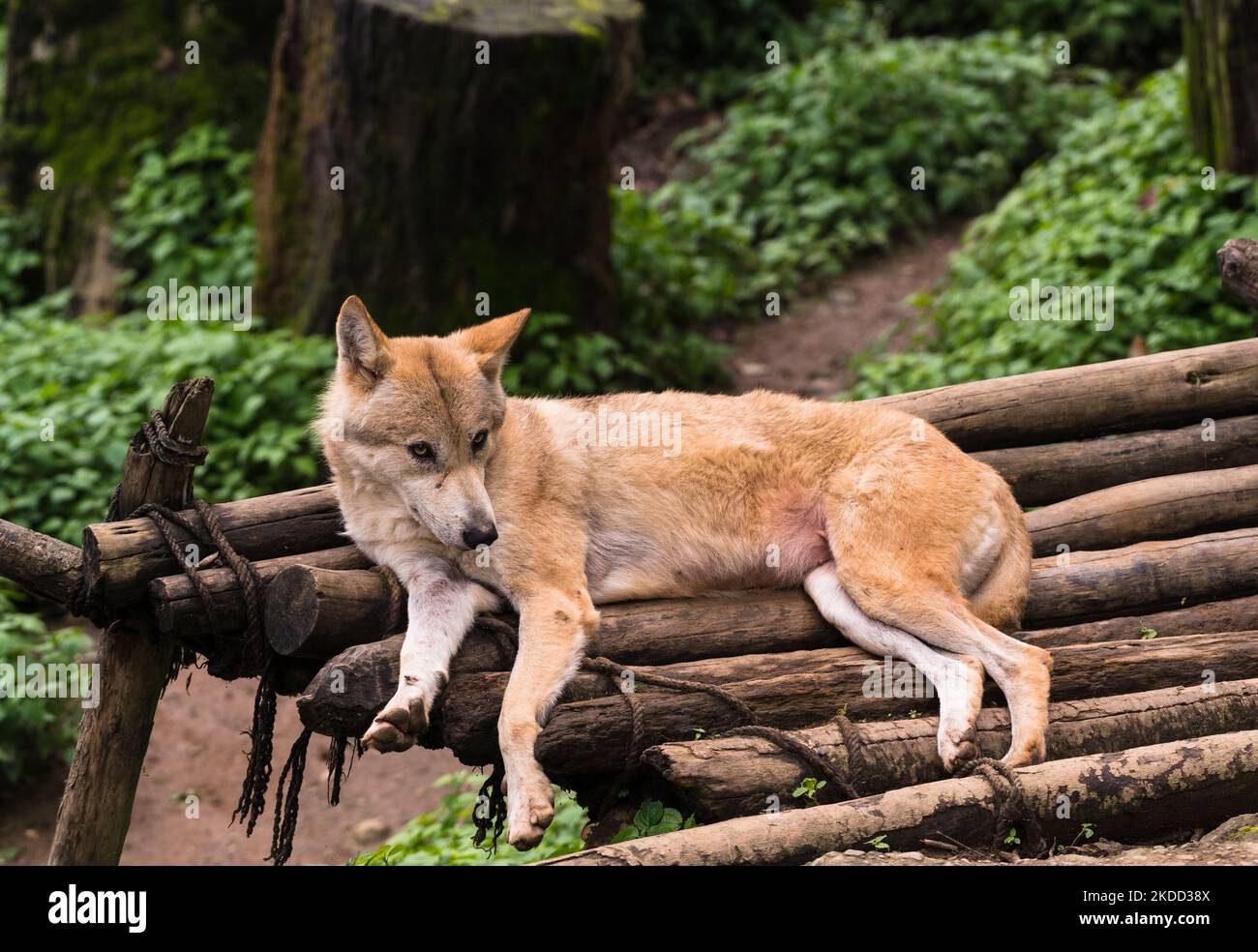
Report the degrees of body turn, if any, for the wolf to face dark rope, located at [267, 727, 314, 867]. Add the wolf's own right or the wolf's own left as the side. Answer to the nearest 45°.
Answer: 0° — it already faces it

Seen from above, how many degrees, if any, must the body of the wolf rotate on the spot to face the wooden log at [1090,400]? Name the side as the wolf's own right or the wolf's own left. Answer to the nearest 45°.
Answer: approximately 135° to the wolf's own right

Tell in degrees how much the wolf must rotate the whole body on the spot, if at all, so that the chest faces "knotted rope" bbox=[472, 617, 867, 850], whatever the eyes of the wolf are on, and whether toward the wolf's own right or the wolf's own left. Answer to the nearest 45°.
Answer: approximately 90° to the wolf's own left

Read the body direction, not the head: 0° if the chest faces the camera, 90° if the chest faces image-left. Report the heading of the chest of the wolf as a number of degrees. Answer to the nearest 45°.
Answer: approximately 90°

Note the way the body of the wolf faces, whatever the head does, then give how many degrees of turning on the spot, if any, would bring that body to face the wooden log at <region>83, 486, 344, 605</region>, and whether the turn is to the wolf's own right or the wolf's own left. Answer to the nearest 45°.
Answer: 0° — it already faces it

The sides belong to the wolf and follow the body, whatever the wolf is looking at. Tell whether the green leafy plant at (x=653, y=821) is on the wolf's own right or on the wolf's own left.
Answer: on the wolf's own left
